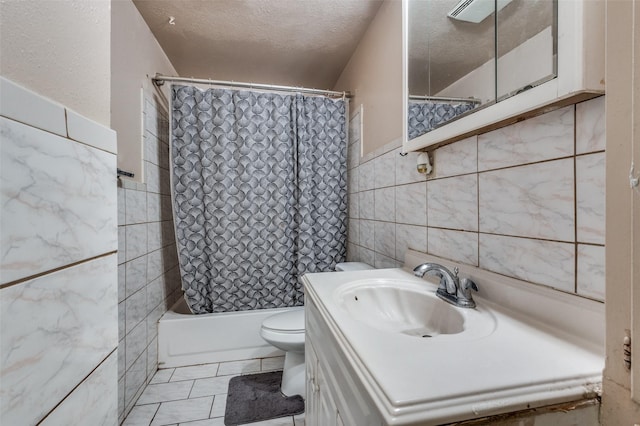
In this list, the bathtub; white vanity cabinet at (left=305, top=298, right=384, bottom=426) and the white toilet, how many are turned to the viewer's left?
2

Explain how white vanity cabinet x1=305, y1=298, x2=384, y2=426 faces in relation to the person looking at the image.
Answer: facing to the left of the viewer

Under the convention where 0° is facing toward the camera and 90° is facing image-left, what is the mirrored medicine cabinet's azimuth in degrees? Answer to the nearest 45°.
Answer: approximately 45°

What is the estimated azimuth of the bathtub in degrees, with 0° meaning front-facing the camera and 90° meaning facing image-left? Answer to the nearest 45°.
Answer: approximately 0°

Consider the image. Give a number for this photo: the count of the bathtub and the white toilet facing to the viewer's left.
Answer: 1

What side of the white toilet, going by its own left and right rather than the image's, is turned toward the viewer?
left

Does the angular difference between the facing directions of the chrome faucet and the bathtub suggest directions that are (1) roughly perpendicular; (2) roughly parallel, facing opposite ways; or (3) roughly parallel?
roughly perpendicular

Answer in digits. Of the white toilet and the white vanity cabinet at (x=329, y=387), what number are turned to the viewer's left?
2

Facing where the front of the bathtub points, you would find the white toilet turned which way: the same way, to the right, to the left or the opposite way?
to the right
